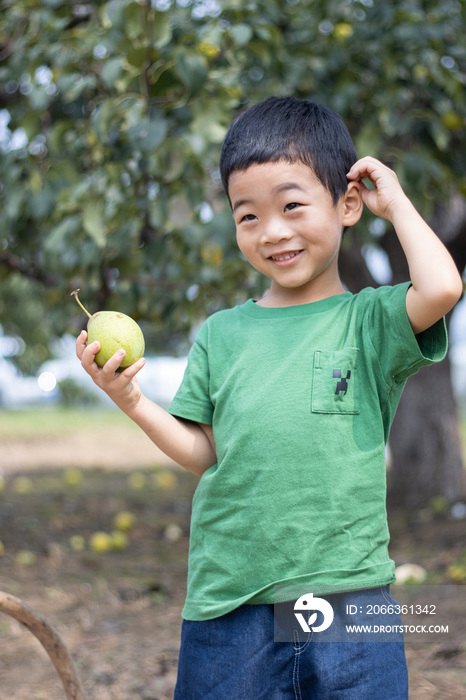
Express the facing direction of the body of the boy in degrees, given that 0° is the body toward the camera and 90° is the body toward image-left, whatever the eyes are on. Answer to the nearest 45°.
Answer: approximately 0°

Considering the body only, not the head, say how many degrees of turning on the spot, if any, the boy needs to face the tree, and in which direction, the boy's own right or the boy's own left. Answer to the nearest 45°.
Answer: approximately 180°

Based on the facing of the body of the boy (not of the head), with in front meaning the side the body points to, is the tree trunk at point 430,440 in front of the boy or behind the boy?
behind
